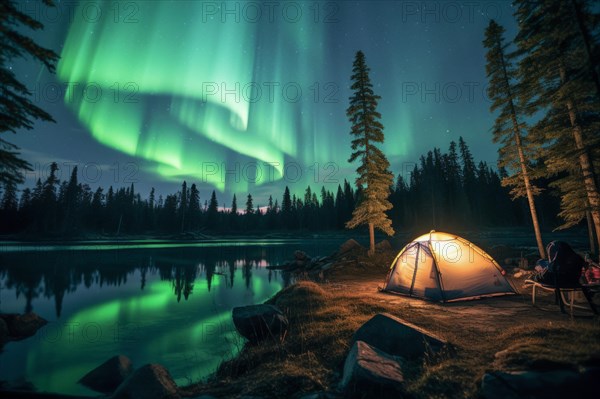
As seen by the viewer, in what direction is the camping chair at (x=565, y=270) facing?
to the viewer's left

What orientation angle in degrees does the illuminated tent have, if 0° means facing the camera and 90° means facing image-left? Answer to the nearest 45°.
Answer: approximately 45°

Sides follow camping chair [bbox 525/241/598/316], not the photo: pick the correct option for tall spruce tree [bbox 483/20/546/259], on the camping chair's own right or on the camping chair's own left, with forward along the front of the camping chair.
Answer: on the camping chair's own right

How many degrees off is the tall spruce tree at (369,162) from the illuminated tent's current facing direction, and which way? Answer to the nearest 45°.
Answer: approximately 90° to its right

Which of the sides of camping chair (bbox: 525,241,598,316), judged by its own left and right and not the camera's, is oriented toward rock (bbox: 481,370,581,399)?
left

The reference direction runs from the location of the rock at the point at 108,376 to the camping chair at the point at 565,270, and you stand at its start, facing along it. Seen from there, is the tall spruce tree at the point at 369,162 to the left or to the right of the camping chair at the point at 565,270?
left

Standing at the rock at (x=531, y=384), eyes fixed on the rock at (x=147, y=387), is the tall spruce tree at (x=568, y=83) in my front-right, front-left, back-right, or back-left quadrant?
back-right
